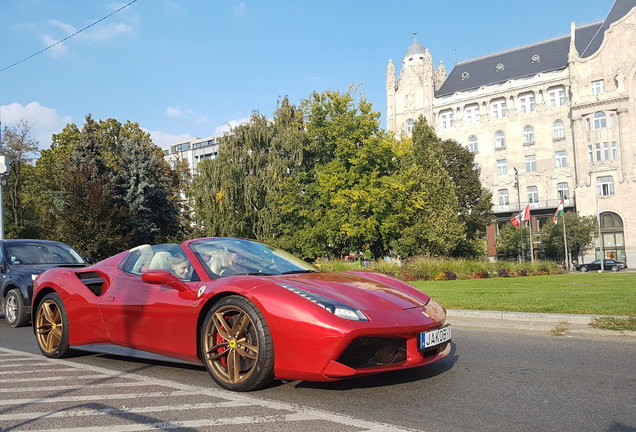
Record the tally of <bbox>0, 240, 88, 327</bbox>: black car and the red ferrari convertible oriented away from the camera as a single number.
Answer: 0

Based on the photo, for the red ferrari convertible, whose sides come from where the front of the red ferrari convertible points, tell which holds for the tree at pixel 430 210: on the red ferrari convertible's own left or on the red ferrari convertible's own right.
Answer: on the red ferrari convertible's own left

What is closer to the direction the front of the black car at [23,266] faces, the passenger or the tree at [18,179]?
the passenger

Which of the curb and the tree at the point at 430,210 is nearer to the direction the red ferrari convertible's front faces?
the curb

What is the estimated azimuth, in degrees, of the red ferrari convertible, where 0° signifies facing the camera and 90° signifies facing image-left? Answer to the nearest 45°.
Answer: approximately 315°

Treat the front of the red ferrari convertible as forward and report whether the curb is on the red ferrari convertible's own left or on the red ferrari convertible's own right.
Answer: on the red ferrari convertible's own left

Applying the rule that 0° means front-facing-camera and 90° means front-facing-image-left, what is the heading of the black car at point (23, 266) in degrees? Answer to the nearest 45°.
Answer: approximately 315°

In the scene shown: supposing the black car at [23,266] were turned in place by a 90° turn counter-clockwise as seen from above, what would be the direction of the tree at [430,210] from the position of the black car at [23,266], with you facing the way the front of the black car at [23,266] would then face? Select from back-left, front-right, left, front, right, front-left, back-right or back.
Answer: front
